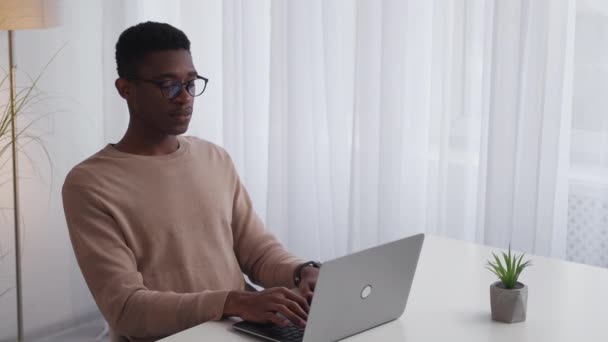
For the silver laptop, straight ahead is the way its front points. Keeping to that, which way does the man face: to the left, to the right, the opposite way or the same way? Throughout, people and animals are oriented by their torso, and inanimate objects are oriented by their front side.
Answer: the opposite way

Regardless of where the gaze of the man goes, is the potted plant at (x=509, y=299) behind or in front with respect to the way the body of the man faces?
in front

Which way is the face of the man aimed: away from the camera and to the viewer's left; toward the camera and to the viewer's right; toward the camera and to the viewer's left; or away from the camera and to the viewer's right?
toward the camera and to the viewer's right

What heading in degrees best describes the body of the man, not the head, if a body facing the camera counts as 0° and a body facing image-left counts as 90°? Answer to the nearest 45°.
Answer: approximately 315°

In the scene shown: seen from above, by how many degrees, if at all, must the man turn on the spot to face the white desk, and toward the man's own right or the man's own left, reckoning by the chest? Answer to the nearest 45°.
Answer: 0° — they already face it

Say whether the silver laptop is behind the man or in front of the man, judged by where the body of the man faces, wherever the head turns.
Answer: in front

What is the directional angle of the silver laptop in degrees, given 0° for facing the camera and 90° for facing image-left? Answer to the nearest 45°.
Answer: approximately 135°
